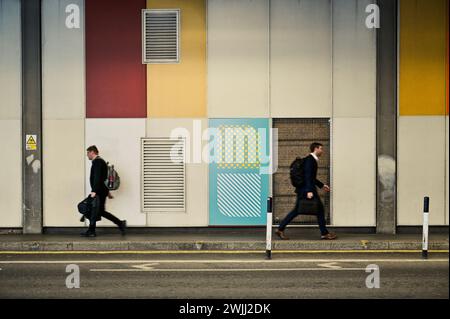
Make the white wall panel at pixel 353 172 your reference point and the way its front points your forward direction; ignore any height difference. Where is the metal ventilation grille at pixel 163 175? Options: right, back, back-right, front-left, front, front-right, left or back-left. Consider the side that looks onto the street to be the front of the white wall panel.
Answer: right

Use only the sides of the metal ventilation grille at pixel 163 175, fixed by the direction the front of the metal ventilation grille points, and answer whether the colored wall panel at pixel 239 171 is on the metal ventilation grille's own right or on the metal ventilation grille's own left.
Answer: on the metal ventilation grille's own left

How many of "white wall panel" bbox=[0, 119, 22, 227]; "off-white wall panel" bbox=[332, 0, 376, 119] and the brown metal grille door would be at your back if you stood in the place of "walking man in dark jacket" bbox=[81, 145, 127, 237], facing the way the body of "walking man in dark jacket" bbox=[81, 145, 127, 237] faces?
2

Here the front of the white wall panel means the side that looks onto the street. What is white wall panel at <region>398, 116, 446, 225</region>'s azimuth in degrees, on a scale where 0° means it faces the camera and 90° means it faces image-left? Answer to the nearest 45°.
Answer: approximately 0°

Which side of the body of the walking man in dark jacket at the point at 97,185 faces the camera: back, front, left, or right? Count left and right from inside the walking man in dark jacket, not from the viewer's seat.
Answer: left

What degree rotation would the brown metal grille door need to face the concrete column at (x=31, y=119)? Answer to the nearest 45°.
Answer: approximately 90° to its right

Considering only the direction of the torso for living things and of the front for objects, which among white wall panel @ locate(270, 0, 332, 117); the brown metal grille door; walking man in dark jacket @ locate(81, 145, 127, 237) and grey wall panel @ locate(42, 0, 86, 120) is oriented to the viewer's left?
the walking man in dark jacket

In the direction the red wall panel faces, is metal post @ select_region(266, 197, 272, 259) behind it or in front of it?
in front

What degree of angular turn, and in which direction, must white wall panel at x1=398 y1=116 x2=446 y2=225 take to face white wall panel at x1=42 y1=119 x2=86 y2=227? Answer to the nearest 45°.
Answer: approximately 90° to its right

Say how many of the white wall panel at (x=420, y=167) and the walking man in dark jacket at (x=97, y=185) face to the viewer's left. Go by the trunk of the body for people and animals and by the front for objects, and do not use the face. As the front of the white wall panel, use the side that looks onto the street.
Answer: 1

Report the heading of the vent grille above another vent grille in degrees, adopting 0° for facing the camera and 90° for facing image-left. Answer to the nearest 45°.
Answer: approximately 0°
